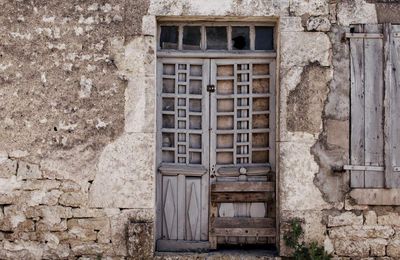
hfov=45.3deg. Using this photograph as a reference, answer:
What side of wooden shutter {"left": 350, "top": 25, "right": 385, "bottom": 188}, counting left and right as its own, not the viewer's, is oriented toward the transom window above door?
right

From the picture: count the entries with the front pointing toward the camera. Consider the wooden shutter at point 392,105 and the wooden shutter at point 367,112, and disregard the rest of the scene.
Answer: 2

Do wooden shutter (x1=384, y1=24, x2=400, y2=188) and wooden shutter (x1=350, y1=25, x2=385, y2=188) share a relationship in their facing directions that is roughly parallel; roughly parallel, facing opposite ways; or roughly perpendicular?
roughly parallel

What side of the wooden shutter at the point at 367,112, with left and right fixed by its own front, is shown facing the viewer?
front

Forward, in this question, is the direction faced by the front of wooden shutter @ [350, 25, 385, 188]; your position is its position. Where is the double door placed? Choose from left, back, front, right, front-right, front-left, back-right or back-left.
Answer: right

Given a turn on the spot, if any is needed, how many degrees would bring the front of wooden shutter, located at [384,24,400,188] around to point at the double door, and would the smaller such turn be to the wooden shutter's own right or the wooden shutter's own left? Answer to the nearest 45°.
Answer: approximately 90° to the wooden shutter's own right

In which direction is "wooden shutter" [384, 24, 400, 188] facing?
toward the camera

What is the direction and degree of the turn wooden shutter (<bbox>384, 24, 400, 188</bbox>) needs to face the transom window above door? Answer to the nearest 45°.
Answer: approximately 90° to its right
